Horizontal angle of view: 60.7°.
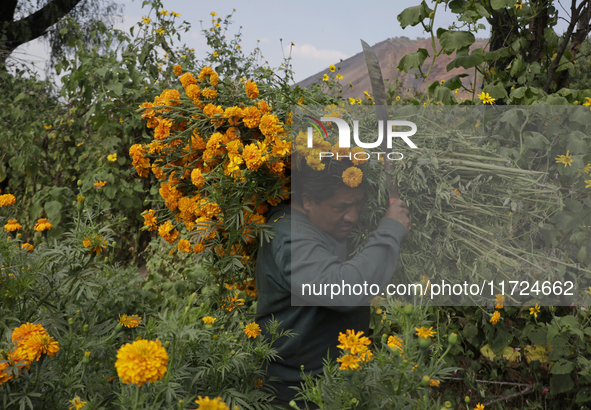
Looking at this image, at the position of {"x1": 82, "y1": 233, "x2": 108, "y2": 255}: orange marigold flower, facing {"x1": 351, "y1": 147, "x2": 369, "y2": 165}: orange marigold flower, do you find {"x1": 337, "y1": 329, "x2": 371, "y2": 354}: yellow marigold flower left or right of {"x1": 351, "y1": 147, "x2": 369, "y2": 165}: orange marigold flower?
right

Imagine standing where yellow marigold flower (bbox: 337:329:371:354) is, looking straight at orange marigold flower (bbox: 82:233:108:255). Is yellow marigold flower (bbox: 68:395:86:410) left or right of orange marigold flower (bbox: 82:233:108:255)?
left

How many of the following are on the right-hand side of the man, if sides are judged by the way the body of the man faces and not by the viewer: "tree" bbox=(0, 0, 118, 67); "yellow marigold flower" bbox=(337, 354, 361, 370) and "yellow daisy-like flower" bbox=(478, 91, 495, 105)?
1

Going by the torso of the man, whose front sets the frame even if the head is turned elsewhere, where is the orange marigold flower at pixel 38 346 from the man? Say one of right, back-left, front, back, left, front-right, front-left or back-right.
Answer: back-right

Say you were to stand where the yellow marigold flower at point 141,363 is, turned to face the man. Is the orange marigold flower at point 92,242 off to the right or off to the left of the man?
left
